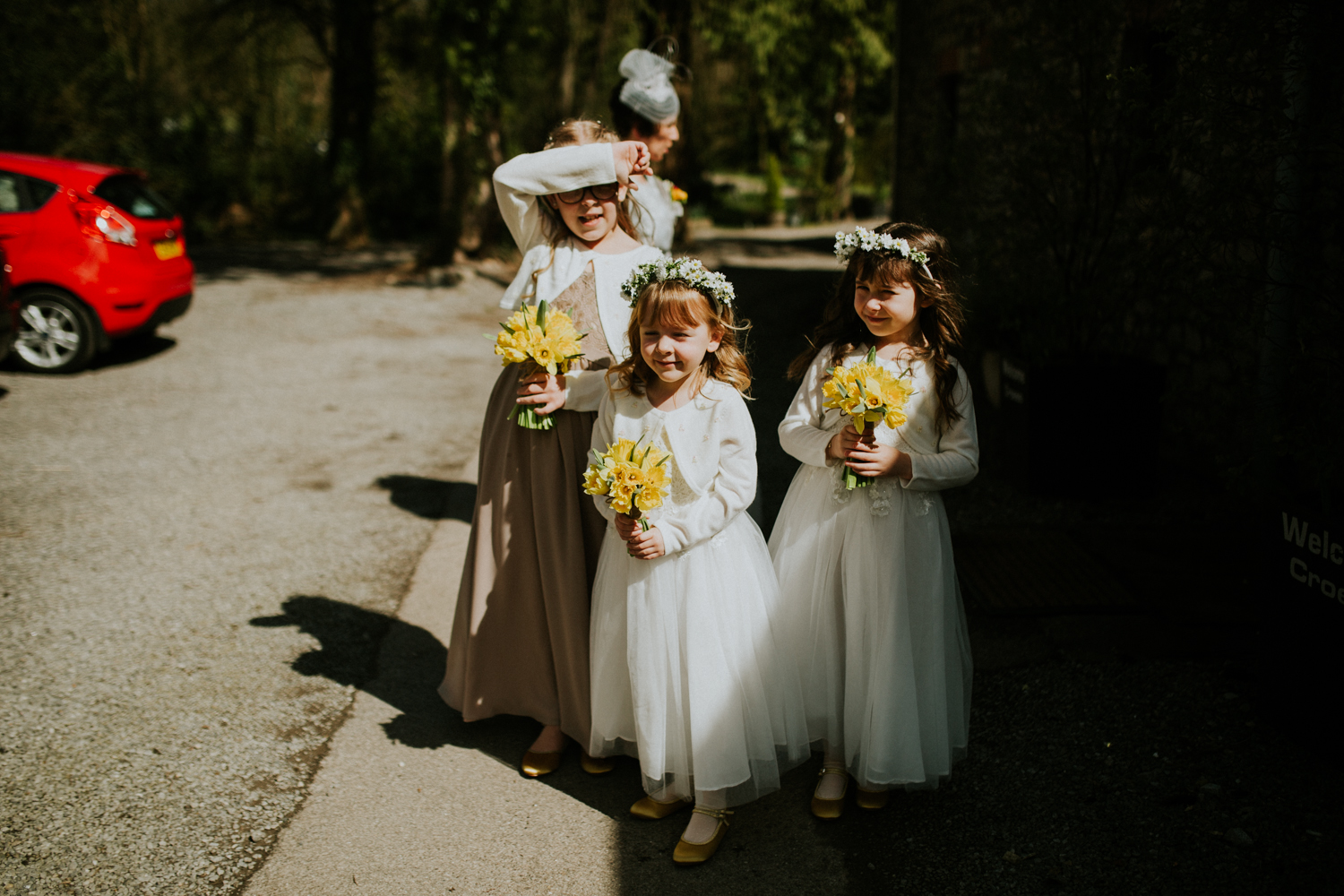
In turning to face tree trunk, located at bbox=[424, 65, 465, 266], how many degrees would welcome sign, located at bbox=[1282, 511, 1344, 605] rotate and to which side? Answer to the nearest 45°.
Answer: approximately 90° to its right

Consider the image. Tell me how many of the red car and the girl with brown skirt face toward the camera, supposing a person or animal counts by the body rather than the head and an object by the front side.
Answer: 1

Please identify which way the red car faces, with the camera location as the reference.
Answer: facing away from the viewer and to the left of the viewer

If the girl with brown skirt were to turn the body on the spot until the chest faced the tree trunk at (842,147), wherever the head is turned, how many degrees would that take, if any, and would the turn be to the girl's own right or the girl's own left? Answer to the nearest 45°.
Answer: approximately 180°

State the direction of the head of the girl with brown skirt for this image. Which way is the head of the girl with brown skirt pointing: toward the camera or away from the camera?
toward the camera

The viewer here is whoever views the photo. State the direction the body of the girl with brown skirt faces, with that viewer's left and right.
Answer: facing the viewer

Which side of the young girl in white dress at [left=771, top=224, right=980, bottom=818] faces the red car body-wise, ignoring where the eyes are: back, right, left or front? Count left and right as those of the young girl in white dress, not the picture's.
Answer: right

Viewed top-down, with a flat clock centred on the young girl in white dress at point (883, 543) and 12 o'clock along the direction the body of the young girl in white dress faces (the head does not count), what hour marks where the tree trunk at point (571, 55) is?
The tree trunk is roughly at 4 o'clock from the young girl in white dress.

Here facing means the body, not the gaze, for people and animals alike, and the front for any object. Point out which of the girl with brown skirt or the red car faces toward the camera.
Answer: the girl with brown skirt

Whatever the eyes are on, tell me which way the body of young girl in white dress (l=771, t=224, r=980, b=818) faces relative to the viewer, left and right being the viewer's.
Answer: facing the viewer and to the left of the viewer

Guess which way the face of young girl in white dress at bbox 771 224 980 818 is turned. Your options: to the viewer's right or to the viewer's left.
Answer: to the viewer's left

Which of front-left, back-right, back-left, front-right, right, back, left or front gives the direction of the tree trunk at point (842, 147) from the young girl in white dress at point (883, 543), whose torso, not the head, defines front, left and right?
back-right

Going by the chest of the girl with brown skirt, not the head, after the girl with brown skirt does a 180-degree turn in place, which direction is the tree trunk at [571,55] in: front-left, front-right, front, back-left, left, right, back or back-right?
front
